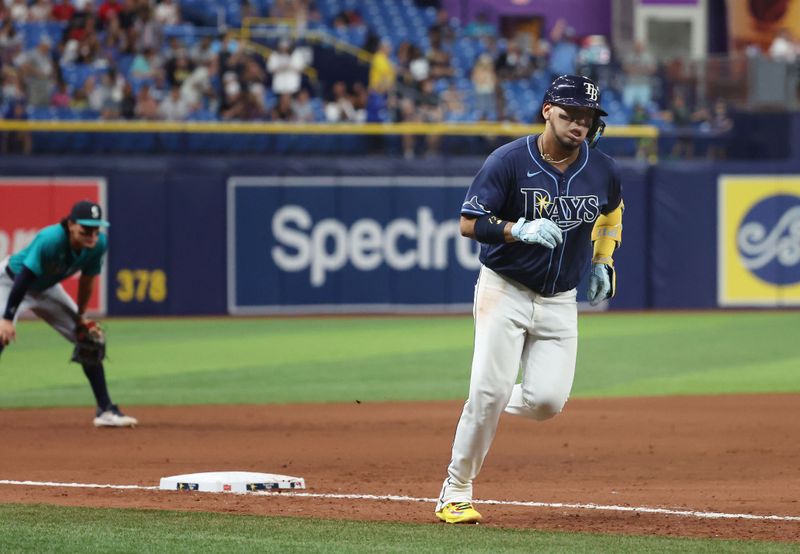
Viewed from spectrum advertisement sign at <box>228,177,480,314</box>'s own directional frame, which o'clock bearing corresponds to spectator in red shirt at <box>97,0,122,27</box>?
The spectator in red shirt is roughly at 4 o'clock from the spectrum advertisement sign.

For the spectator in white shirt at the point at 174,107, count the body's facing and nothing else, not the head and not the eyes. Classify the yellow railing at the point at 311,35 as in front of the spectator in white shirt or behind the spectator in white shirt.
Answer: behind

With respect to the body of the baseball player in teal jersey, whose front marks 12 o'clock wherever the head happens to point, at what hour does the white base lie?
The white base is roughly at 1 o'clock from the baseball player in teal jersey.

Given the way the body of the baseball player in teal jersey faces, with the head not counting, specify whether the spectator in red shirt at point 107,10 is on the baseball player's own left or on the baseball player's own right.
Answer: on the baseball player's own left

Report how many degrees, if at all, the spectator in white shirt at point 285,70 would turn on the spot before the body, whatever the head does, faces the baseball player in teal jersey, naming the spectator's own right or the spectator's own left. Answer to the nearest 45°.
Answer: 0° — they already face them

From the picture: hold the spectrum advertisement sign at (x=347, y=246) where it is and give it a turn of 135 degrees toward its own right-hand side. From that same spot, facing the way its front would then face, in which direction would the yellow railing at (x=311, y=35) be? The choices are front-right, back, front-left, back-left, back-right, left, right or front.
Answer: front-right

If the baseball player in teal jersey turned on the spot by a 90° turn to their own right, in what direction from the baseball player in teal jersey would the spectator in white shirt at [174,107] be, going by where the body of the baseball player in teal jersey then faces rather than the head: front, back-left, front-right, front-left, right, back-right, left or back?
back-right

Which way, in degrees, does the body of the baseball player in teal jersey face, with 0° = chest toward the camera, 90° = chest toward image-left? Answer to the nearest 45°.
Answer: approximately 315°

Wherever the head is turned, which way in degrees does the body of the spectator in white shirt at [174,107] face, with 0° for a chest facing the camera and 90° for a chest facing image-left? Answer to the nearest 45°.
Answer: approximately 0°

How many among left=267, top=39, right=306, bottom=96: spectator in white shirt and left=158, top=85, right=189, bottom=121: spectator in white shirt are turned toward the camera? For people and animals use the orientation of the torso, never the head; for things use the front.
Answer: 2
